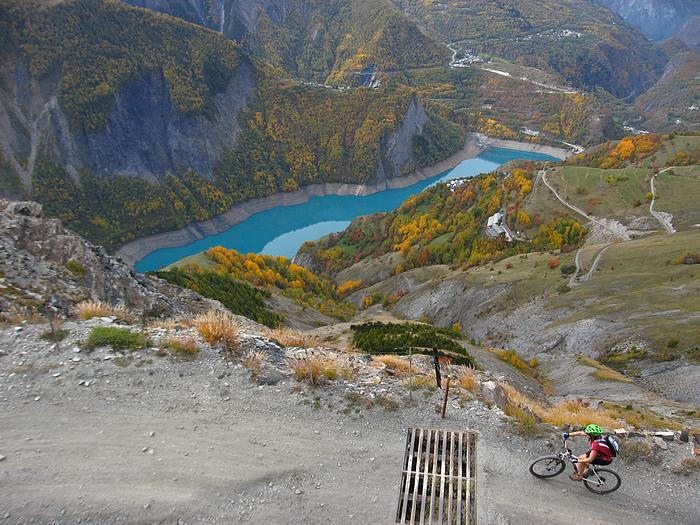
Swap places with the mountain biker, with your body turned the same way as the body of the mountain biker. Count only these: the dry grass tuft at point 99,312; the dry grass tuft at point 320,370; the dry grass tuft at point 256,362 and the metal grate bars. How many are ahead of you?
4

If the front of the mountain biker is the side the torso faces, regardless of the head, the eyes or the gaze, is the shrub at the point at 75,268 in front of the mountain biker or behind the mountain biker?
in front

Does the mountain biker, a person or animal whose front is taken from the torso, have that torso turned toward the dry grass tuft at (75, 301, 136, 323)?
yes

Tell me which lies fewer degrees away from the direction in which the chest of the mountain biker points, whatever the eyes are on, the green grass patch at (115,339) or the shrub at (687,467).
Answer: the green grass patch

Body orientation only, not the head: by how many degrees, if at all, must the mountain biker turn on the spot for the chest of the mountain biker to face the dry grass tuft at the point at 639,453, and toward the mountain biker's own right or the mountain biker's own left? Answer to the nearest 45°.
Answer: approximately 135° to the mountain biker's own right

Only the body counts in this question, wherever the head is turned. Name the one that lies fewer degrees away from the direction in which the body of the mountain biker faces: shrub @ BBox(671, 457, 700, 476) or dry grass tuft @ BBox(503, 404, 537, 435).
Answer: the dry grass tuft

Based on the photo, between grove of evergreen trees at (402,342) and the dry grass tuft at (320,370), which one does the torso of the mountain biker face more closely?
the dry grass tuft

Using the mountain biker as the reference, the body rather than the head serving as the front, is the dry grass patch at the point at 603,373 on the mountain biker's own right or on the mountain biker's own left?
on the mountain biker's own right

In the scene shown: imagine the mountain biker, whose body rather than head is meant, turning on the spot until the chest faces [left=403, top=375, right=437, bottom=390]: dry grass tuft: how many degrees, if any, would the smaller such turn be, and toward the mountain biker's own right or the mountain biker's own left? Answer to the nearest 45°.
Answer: approximately 45° to the mountain biker's own right

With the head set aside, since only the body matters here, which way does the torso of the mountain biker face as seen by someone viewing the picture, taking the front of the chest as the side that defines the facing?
to the viewer's left

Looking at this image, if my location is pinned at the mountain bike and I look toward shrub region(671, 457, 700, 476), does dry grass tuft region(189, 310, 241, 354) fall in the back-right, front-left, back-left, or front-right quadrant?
back-left

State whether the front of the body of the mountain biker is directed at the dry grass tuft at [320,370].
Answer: yes

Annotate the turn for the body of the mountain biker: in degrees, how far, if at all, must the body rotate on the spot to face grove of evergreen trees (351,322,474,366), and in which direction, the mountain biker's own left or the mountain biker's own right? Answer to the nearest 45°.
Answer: approximately 45° to the mountain biker's own right

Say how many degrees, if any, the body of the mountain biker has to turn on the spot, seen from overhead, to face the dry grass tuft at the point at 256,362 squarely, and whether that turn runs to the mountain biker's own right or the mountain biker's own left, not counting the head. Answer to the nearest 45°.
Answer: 0° — they already face it

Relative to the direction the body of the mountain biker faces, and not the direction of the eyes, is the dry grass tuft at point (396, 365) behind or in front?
in front
